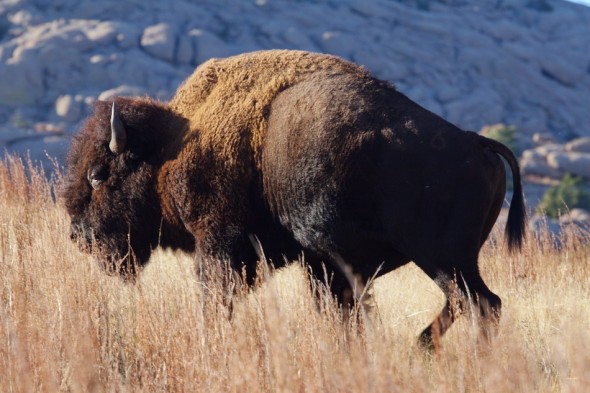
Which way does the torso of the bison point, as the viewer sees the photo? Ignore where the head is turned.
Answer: to the viewer's left
